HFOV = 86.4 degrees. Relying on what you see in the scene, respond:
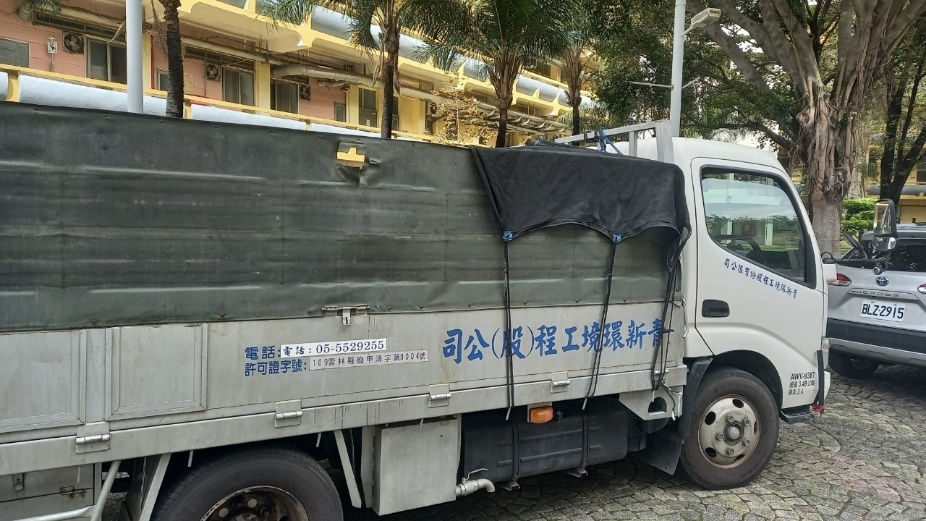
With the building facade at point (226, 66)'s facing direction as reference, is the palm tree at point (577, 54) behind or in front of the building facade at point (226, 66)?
in front

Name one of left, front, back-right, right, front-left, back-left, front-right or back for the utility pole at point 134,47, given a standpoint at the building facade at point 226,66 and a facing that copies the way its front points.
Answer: front-right

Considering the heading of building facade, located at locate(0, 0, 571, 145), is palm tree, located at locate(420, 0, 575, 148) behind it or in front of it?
in front

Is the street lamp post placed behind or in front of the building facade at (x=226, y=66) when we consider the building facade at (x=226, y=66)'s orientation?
in front

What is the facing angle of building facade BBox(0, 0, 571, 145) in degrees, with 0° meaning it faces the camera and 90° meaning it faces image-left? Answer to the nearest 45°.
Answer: approximately 315°

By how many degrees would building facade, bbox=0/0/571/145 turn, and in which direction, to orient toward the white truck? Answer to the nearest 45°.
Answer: approximately 45° to its right
